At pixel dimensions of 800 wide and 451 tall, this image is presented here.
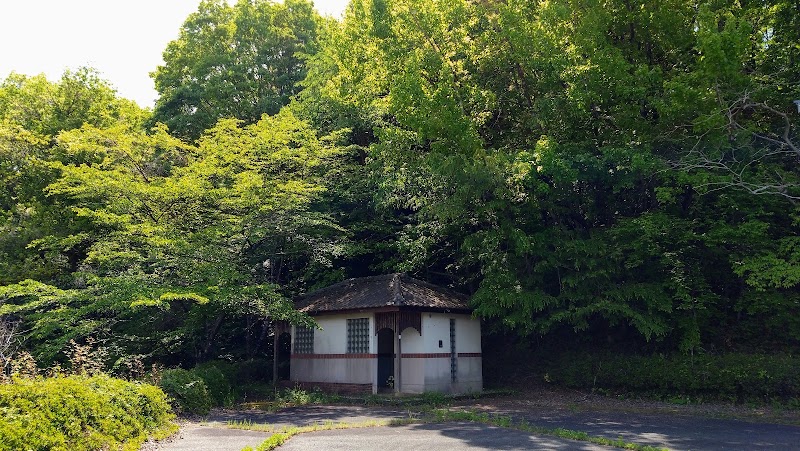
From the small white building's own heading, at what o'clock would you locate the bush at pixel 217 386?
The bush is roughly at 2 o'clock from the small white building.

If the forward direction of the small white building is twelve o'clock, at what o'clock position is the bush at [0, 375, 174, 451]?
The bush is roughly at 1 o'clock from the small white building.

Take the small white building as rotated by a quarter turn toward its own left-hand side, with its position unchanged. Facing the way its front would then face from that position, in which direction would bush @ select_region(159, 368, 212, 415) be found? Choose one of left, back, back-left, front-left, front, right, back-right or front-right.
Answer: back-right

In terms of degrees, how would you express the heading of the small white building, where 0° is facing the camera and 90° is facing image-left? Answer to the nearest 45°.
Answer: approximately 0°

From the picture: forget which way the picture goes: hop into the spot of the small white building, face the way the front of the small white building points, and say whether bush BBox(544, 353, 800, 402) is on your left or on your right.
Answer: on your left
